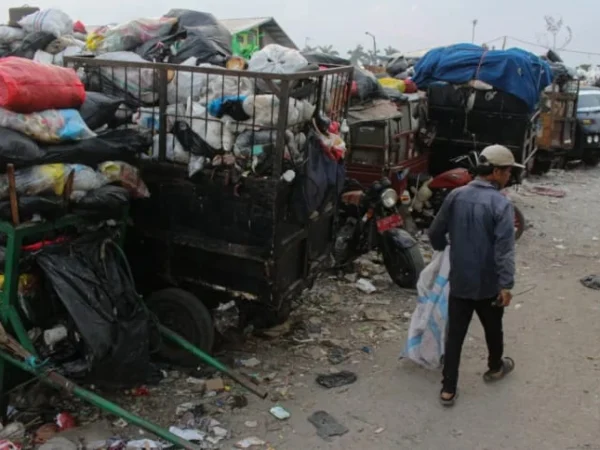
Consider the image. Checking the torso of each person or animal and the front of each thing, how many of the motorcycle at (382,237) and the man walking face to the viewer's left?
0

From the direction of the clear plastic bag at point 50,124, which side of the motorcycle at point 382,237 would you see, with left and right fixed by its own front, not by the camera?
right

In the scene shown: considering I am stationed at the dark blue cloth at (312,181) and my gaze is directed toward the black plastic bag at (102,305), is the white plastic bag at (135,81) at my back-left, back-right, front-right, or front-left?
front-right

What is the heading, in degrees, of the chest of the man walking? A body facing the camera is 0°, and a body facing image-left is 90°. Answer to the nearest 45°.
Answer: approximately 225°

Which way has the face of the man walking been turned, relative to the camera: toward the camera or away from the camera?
away from the camera

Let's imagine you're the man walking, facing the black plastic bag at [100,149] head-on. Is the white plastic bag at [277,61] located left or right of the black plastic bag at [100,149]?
right

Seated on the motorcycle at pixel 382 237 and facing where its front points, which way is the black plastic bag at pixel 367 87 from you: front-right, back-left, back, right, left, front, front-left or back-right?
back-left

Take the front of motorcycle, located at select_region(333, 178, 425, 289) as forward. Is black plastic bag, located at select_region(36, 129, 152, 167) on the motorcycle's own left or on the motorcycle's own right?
on the motorcycle's own right

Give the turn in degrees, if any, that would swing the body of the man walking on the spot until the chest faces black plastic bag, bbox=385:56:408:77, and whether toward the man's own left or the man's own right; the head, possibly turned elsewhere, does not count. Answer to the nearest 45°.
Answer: approximately 45° to the man's own left

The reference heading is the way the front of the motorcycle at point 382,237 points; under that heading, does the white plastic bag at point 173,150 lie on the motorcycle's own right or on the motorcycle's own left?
on the motorcycle's own right

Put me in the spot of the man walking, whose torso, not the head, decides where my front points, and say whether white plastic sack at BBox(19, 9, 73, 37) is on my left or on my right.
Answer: on my left

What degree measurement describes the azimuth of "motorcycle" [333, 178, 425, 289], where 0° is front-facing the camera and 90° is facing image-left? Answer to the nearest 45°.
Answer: approximately 315°

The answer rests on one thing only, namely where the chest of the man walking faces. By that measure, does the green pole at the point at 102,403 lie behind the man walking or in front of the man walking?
behind

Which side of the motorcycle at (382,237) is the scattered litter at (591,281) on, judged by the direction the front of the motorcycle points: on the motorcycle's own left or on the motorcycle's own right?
on the motorcycle's own left

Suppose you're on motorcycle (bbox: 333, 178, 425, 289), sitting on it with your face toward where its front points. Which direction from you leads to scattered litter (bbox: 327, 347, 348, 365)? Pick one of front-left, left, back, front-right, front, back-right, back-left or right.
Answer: front-right

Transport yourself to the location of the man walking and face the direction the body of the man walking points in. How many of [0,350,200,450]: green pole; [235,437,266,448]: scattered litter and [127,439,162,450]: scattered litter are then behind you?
3
